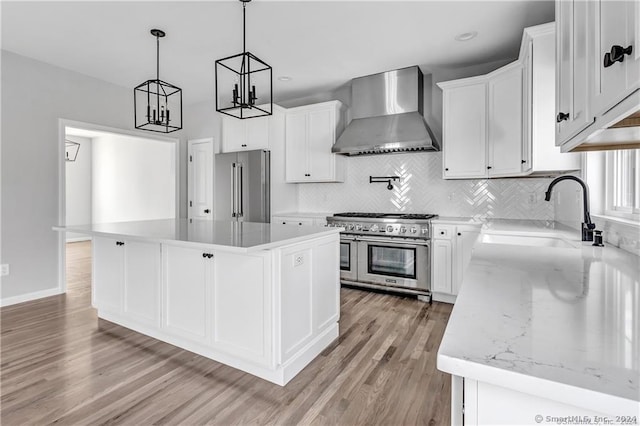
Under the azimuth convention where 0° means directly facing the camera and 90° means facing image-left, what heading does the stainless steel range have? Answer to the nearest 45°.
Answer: approximately 45°

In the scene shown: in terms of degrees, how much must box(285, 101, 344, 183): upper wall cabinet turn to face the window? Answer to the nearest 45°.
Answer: approximately 90° to its left

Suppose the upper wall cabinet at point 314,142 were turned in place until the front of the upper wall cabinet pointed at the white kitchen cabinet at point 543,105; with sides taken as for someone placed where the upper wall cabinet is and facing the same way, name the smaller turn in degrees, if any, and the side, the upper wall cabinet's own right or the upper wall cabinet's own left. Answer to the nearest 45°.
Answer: approximately 90° to the upper wall cabinet's own left

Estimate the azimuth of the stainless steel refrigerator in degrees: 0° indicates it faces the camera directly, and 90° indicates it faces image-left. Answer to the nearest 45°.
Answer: approximately 45°

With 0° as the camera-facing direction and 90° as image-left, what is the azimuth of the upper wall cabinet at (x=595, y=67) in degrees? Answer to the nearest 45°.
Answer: approximately 90°

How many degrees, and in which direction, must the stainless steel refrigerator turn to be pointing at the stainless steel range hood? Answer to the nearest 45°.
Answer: approximately 90° to its left

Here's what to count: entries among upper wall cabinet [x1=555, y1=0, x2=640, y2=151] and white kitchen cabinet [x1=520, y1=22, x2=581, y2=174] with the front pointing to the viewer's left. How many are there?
2

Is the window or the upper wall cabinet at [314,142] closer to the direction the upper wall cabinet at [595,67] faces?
the upper wall cabinet

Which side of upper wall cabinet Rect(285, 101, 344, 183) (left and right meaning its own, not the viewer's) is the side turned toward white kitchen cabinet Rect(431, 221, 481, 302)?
left

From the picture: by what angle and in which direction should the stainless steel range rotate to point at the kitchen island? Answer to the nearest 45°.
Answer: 0° — it already faces it

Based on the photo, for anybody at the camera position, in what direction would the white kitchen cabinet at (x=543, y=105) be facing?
facing to the left of the viewer

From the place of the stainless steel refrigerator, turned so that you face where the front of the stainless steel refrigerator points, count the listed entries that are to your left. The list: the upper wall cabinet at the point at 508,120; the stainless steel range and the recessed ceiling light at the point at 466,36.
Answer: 3

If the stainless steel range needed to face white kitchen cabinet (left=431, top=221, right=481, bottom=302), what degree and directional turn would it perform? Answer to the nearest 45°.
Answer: approximately 135° to its left
